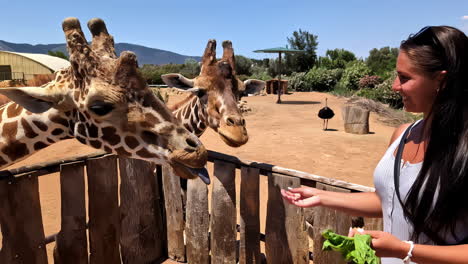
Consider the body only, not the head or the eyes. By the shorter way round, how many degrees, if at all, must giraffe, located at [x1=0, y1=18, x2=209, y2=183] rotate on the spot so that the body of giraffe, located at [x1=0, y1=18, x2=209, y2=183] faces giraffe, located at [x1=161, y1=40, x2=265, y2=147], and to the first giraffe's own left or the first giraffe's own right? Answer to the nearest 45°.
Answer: approximately 45° to the first giraffe's own left

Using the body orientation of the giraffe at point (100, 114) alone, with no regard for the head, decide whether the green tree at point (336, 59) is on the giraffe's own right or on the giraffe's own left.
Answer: on the giraffe's own left

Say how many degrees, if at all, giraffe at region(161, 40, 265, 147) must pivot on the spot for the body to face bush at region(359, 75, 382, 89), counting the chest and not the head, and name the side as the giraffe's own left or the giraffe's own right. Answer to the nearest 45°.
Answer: approximately 90° to the giraffe's own left

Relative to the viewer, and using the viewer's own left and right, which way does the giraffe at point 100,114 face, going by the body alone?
facing to the right of the viewer

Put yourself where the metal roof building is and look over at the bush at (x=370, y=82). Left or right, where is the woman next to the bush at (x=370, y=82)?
right

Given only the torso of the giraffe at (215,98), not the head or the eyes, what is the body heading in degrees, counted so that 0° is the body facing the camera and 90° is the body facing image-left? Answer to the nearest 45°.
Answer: approximately 315°

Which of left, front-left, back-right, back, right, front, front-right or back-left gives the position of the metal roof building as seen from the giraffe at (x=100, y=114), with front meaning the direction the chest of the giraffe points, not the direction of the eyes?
left

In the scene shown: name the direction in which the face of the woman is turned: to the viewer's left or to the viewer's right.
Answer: to the viewer's left
